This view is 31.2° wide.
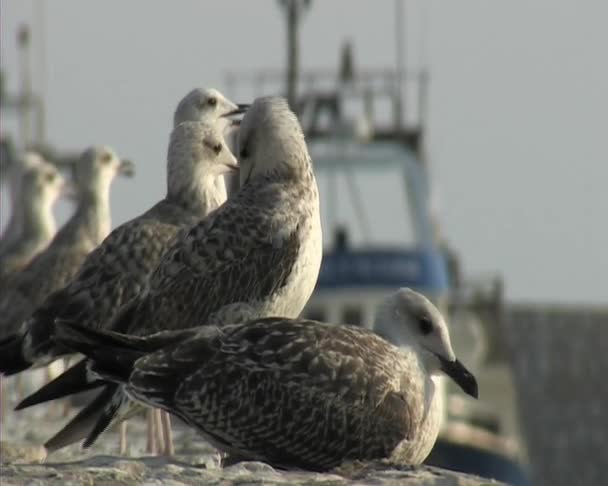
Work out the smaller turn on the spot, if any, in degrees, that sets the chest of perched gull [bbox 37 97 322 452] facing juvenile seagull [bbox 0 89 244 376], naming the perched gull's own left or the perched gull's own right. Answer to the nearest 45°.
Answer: approximately 135° to the perched gull's own left

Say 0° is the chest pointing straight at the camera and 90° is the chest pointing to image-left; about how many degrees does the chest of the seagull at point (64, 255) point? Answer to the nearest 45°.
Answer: approximately 270°

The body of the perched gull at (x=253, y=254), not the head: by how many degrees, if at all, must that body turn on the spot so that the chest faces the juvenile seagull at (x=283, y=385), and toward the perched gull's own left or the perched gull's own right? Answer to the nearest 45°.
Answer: approximately 90° to the perched gull's own right

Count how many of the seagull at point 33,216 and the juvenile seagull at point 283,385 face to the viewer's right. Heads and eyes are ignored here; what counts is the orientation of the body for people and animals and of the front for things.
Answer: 2

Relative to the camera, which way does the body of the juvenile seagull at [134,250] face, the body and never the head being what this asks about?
to the viewer's right
